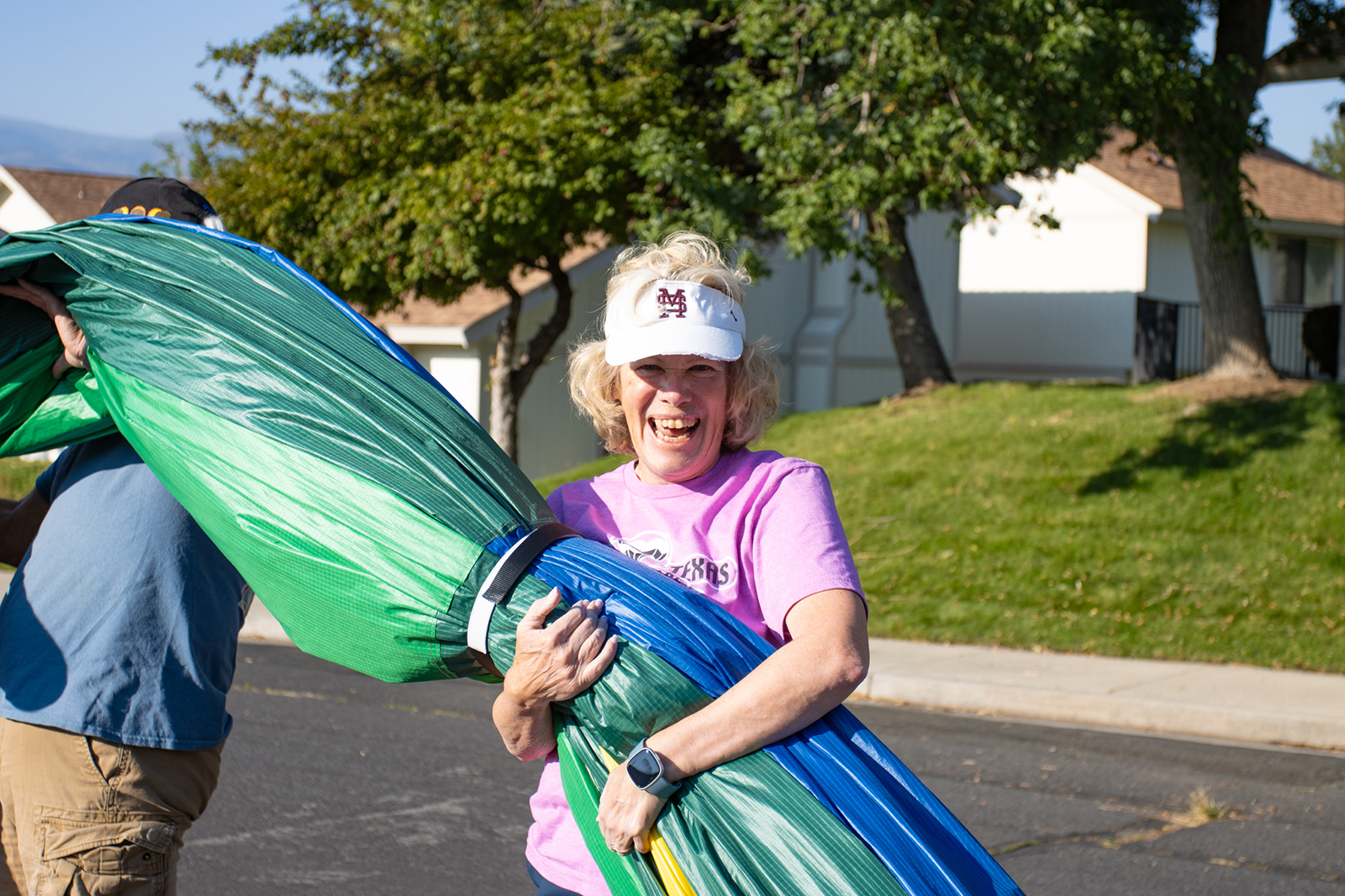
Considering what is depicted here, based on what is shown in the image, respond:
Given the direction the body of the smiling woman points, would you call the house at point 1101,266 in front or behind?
behind

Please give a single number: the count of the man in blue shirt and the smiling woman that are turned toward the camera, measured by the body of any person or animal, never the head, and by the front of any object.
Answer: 1

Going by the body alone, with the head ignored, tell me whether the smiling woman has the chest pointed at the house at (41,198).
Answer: no

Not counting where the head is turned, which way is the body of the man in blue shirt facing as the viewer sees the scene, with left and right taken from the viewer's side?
facing to the left of the viewer

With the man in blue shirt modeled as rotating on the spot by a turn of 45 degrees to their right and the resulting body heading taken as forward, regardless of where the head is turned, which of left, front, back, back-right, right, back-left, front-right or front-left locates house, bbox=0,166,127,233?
front-right

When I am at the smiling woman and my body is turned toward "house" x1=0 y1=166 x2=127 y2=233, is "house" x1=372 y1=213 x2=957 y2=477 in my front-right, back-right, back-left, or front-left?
front-right

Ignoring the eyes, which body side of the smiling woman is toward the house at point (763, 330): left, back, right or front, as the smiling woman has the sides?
back

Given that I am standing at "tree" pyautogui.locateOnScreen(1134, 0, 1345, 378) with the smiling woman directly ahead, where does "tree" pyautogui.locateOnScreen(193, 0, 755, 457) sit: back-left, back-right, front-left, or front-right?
front-right

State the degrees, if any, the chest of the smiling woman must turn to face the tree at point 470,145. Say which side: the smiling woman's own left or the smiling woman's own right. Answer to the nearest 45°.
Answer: approximately 180°

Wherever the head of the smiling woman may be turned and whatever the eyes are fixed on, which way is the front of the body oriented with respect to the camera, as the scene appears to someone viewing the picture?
toward the camera

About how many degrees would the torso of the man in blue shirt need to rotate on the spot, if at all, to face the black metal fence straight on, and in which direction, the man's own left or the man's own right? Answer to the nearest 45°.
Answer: approximately 135° to the man's own right

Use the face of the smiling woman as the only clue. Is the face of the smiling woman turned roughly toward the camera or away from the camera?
toward the camera

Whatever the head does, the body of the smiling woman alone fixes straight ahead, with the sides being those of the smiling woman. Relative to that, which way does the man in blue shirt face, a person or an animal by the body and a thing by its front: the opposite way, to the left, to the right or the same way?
to the right
